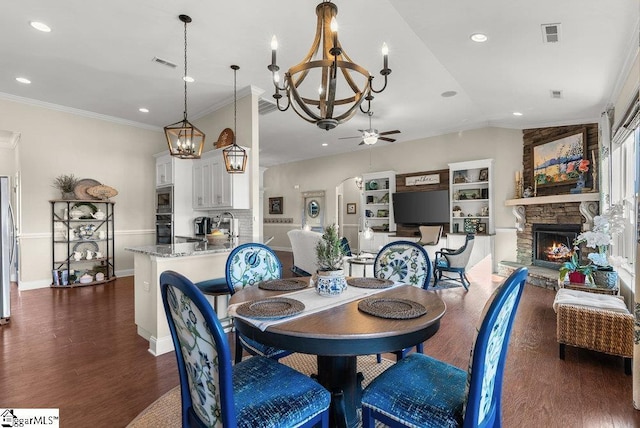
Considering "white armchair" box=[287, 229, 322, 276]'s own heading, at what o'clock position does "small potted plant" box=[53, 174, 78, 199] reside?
The small potted plant is roughly at 8 o'clock from the white armchair.

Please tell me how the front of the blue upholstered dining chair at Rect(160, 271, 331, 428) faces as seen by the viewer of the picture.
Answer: facing away from the viewer and to the right of the viewer

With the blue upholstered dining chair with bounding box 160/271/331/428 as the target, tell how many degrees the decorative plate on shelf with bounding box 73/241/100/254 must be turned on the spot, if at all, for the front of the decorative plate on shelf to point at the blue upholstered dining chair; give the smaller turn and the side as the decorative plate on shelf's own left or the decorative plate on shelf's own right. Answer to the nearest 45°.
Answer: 0° — it already faces it

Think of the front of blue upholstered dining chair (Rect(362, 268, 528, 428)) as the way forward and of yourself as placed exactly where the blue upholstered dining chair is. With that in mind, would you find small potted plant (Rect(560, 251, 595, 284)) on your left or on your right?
on your right

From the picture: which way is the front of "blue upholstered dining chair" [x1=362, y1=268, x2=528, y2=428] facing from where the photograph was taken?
facing away from the viewer and to the left of the viewer
